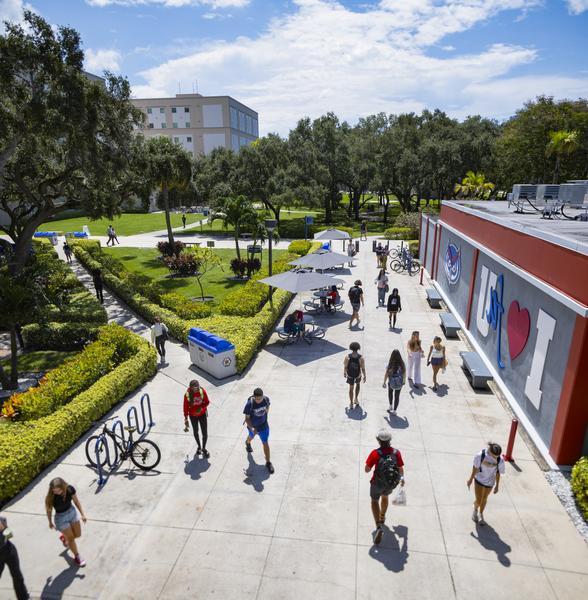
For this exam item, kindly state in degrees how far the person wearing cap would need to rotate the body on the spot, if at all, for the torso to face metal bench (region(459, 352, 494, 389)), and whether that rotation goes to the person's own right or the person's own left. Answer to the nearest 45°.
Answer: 0° — they already face it

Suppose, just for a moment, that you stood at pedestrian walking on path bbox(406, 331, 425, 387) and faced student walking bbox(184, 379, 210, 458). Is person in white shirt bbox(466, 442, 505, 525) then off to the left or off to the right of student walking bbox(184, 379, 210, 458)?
left

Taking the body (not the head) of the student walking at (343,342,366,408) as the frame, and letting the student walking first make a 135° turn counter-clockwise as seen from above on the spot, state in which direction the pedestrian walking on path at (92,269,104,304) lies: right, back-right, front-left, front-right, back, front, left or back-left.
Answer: right

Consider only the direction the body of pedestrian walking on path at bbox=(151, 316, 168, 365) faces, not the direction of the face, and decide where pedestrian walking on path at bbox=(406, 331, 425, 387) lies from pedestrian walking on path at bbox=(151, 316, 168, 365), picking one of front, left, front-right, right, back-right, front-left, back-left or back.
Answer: front-left

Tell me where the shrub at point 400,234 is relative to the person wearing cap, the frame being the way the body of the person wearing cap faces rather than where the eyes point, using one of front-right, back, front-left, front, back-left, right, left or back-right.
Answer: front

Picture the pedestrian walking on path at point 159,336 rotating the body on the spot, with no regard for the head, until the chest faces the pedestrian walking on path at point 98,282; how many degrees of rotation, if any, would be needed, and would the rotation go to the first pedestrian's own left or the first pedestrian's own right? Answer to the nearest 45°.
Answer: approximately 180°

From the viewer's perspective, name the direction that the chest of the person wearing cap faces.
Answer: away from the camera

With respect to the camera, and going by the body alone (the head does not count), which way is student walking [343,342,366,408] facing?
away from the camera

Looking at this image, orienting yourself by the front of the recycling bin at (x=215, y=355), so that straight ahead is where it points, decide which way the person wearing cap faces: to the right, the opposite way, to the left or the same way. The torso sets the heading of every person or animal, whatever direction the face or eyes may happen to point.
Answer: the opposite way

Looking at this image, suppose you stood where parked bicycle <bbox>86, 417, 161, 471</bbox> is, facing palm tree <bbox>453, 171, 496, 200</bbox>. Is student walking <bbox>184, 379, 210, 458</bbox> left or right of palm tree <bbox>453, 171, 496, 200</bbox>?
right

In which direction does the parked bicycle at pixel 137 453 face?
to the viewer's left

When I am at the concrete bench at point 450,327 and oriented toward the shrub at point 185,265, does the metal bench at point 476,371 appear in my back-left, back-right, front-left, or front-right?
back-left

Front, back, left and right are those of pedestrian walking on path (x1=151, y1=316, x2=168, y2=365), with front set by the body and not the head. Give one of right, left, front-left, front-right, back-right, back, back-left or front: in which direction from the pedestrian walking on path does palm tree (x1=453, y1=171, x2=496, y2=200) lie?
back-left

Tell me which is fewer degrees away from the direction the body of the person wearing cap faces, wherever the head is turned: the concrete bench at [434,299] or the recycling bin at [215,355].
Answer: the concrete bench

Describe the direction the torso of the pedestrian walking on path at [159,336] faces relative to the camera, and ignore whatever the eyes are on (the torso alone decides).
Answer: toward the camera
